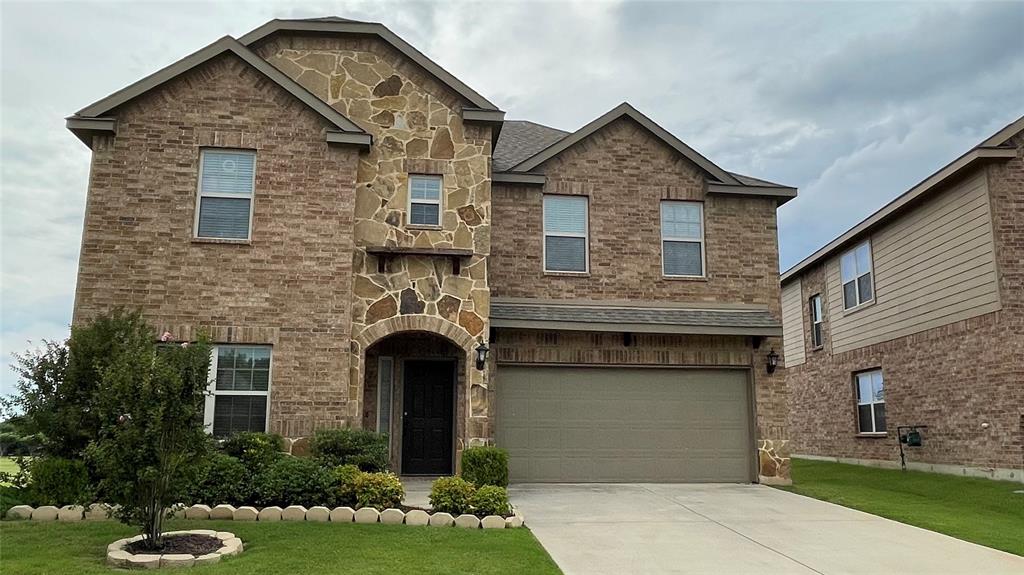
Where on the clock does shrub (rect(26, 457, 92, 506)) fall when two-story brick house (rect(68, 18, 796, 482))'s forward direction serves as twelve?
The shrub is roughly at 2 o'clock from the two-story brick house.

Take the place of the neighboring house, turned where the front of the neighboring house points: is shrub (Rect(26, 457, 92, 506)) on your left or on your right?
on your right

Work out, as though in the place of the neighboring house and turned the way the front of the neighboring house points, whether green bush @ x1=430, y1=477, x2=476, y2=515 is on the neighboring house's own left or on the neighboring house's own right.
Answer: on the neighboring house's own right

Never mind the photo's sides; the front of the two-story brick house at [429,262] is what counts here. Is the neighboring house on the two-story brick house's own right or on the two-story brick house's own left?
on the two-story brick house's own left

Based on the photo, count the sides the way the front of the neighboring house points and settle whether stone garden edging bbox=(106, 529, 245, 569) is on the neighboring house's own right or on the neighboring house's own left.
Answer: on the neighboring house's own right

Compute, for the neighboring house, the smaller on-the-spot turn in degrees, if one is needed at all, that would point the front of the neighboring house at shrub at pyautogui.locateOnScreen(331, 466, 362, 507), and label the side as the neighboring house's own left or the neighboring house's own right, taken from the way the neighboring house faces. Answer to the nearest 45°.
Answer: approximately 90° to the neighboring house's own right

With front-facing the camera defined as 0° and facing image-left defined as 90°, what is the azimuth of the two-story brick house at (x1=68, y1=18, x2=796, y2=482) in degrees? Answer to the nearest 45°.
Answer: approximately 0°

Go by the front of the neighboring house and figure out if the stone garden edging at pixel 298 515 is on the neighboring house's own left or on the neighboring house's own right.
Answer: on the neighboring house's own right

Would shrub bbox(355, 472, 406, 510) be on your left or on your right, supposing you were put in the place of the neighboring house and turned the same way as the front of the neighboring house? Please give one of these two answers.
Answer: on your right

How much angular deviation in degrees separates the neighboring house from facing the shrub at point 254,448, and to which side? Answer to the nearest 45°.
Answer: approximately 90° to its right
